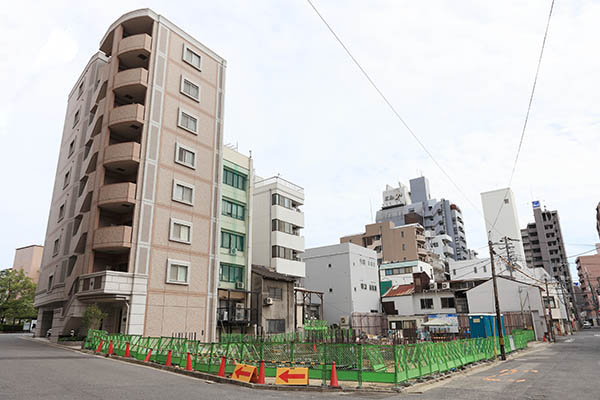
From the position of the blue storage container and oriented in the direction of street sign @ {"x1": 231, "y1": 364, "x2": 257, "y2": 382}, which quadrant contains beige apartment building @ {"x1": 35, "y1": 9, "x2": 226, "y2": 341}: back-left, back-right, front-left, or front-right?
front-right

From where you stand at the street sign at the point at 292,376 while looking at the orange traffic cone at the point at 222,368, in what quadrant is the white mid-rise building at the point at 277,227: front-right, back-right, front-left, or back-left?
front-right

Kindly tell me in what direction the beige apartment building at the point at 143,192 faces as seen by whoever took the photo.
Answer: facing the viewer and to the left of the viewer

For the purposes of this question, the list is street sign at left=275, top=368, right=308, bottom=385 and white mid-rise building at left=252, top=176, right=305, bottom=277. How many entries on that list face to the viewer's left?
0

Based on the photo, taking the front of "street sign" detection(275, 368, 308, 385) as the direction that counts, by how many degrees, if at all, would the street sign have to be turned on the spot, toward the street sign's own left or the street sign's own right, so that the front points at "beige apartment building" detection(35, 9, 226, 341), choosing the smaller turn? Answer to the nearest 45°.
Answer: approximately 135° to the street sign's own right

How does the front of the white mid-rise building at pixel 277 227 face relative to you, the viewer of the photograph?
facing the viewer and to the right of the viewer

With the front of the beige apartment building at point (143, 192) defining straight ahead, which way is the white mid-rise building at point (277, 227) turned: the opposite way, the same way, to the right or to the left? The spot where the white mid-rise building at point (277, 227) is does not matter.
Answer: to the left

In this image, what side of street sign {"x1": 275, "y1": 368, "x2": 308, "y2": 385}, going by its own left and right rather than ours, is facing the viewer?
front

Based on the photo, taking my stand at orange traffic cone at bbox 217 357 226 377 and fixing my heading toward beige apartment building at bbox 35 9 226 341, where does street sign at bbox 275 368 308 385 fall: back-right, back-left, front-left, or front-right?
back-right

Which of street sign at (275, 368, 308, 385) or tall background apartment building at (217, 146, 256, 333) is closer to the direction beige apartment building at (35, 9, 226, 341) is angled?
the street sign

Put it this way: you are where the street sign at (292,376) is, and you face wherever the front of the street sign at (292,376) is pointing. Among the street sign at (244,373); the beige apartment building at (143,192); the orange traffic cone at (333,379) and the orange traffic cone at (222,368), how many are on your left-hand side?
1

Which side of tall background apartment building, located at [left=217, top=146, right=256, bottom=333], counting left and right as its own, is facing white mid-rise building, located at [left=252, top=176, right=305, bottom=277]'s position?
left

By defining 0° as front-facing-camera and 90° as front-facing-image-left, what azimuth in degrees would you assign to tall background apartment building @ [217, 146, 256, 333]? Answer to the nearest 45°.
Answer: approximately 315°

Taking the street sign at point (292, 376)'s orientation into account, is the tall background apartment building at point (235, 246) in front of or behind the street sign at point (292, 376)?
behind

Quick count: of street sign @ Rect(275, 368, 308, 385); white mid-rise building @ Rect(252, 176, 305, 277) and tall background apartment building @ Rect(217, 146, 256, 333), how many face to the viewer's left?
0

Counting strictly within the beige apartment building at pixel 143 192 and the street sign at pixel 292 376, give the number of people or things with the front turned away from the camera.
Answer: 0
